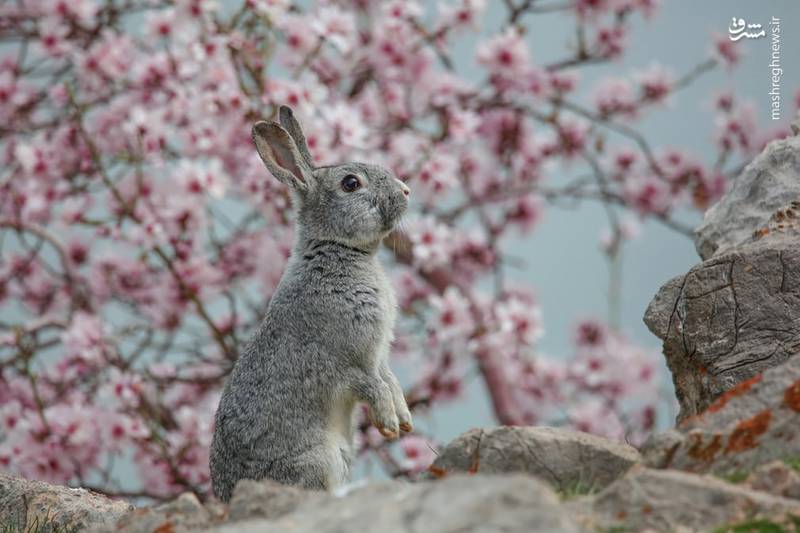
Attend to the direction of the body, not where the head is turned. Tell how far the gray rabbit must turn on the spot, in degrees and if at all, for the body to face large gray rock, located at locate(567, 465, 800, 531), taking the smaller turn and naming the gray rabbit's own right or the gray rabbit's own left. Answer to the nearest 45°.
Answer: approximately 45° to the gray rabbit's own right

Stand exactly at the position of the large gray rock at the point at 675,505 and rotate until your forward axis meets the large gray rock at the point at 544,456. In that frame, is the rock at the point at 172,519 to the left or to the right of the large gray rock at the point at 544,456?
left

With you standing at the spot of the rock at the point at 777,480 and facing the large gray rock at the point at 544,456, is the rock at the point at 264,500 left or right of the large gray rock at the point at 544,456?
left

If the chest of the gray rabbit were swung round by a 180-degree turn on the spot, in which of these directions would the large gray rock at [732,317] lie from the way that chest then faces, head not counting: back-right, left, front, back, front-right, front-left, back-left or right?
back

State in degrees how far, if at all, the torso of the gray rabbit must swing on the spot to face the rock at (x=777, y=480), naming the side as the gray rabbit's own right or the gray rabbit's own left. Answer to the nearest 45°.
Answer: approximately 45° to the gray rabbit's own right

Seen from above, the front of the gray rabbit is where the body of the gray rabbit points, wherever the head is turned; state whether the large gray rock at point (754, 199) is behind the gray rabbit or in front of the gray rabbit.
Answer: in front

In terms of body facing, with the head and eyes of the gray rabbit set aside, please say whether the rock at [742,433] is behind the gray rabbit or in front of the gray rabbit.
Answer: in front

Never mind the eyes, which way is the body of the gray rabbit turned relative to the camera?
to the viewer's right

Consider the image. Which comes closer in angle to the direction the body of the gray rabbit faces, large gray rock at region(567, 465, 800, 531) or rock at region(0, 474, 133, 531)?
the large gray rock

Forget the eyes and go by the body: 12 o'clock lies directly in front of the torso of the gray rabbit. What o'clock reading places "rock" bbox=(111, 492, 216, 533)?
The rock is roughly at 4 o'clock from the gray rabbit.
